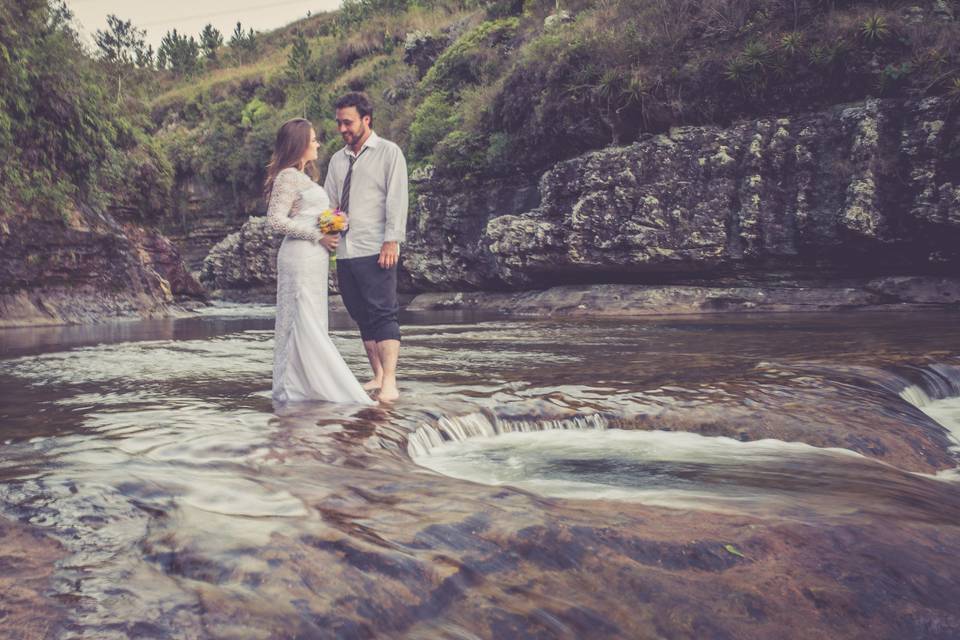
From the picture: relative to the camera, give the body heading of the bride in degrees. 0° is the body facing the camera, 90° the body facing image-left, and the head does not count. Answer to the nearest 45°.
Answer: approximately 270°

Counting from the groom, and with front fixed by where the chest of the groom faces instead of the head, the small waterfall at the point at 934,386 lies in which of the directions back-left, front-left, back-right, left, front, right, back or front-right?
back-left

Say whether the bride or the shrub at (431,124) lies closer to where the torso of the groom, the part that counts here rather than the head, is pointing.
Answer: the bride

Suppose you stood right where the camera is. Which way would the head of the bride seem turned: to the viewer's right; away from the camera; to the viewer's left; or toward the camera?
to the viewer's right

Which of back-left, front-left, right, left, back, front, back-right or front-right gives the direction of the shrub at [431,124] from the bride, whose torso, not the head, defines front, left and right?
left

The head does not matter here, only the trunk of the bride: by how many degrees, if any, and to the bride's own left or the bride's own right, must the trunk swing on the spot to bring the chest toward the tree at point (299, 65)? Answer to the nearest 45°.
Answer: approximately 90° to the bride's own left

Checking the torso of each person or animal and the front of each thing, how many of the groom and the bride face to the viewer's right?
1

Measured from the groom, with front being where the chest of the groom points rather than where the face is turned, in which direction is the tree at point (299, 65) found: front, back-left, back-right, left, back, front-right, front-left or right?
back-right

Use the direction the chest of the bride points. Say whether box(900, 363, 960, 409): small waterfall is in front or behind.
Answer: in front

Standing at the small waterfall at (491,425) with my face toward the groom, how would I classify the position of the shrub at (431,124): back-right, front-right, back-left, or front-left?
front-right

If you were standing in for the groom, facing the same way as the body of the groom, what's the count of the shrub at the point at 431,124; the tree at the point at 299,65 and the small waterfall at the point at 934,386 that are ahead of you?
0

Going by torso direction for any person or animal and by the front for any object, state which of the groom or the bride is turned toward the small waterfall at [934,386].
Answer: the bride

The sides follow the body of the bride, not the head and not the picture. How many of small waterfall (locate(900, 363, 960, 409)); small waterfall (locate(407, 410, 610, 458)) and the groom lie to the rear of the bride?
0
